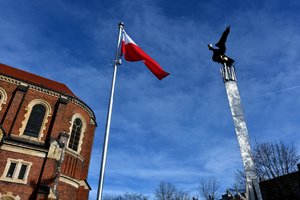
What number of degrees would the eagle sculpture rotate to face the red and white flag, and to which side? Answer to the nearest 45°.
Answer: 0° — it already faces it

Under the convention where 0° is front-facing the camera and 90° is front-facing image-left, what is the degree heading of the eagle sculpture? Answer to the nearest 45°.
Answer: approximately 90°

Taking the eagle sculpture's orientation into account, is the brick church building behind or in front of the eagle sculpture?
in front

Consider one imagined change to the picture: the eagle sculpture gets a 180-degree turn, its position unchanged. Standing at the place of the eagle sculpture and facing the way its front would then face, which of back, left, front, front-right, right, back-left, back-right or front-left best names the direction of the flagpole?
back
